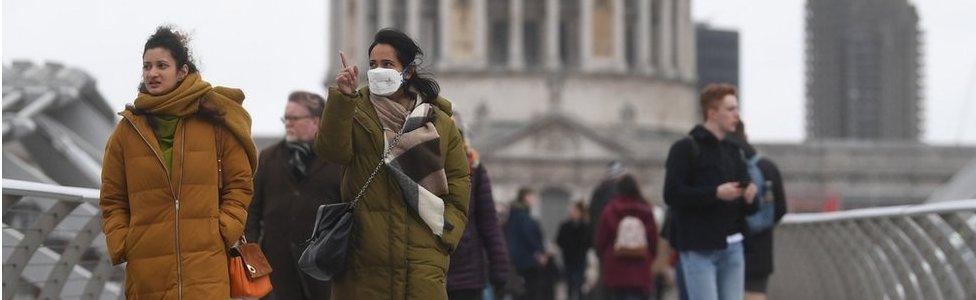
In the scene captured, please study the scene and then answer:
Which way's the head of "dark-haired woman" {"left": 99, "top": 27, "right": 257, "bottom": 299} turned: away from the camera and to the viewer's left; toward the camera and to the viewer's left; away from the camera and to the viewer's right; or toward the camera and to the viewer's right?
toward the camera and to the viewer's left

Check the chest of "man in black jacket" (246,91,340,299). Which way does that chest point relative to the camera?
toward the camera

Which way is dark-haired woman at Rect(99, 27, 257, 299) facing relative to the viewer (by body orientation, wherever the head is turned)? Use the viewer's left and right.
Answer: facing the viewer

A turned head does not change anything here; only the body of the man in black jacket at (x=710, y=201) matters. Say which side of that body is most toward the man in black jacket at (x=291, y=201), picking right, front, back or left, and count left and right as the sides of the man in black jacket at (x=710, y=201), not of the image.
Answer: right

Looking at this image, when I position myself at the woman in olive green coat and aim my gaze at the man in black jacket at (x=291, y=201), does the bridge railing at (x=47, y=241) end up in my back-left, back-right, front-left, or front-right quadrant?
front-left

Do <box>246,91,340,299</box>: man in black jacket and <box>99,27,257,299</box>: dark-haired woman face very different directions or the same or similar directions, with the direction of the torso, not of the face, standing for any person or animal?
same or similar directions

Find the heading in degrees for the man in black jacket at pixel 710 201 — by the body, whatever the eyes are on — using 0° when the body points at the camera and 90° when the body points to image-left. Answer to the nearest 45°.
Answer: approximately 315°

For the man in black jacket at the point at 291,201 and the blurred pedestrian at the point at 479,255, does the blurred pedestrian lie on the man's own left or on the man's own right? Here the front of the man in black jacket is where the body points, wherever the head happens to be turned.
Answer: on the man's own left

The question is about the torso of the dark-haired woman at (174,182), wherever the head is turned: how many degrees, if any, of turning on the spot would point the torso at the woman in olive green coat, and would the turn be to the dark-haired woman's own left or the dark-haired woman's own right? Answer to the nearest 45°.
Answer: approximately 90° to the dark-haired woman's own left

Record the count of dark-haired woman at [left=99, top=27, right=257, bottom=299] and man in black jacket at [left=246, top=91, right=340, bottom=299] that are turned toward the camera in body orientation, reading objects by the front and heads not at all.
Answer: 2
